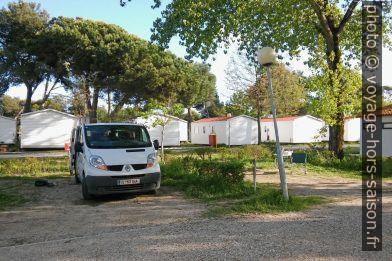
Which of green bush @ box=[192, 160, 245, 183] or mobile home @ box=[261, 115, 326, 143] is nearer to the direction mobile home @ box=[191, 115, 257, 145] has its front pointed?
the green bush

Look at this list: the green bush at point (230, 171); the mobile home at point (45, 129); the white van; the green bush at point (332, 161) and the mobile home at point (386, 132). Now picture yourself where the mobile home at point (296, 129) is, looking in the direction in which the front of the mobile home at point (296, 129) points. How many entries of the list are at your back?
0

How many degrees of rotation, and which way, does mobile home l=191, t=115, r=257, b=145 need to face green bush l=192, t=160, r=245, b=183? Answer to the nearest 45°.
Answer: approximately 45° to its left

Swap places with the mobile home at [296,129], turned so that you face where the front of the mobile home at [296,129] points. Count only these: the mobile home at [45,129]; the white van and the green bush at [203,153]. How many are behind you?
0

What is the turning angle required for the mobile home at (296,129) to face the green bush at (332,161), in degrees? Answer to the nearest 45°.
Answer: approximately 45° to its left

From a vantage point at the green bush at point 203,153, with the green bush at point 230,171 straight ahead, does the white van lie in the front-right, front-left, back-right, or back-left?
front-right

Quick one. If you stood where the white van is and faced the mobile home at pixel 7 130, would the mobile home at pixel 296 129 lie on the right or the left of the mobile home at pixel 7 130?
right

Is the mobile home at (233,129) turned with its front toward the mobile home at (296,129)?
no

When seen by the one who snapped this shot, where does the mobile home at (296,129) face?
facing the viewer and to the left of the viewer

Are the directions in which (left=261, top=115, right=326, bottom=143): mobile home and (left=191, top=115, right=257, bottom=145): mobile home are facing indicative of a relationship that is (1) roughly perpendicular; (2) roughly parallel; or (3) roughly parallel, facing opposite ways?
roughly parallel

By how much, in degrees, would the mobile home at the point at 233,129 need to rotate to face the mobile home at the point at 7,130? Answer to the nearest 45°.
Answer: approximately 45° to its right

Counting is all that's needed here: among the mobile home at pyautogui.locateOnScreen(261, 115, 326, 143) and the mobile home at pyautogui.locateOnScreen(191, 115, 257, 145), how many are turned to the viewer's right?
0
